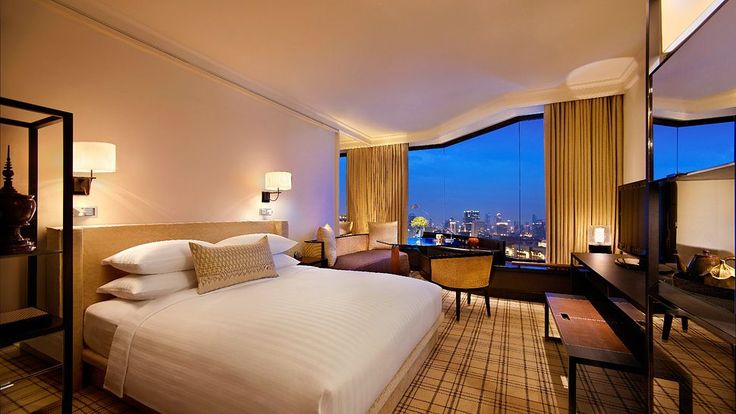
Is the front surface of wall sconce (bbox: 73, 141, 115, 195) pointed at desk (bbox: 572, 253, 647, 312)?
yes

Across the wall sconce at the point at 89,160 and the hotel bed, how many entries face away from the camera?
0

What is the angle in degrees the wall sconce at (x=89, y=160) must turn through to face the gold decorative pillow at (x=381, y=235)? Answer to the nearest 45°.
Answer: approximately 45° to its left

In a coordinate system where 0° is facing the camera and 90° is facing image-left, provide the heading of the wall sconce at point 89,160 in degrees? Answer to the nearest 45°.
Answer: approximately 315°

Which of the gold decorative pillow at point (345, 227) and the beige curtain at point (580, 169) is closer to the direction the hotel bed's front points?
the beige curtain

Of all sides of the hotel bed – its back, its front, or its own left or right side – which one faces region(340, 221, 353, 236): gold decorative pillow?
left

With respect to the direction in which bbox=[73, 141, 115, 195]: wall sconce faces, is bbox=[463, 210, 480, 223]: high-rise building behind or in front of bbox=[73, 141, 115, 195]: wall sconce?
in front

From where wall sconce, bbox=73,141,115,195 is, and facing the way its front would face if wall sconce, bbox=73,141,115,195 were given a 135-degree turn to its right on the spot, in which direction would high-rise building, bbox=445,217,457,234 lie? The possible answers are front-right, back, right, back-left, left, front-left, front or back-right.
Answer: back

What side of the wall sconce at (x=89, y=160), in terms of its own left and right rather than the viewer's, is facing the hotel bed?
front

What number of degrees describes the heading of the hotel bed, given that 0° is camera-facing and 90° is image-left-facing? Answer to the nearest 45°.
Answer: approximately 315°

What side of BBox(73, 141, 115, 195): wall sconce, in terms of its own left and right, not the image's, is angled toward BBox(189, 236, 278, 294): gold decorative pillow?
left
